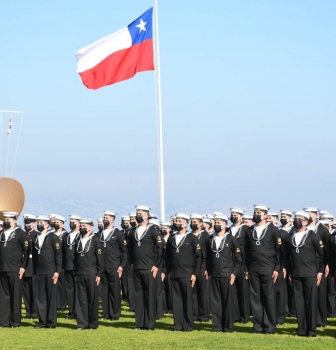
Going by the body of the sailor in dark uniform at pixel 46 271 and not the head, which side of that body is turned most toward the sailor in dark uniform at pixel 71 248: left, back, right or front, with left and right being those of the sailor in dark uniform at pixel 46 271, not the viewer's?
back

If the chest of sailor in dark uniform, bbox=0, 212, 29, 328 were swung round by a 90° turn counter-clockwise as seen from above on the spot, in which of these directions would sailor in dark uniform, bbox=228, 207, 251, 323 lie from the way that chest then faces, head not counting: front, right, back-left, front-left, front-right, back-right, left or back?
front-left

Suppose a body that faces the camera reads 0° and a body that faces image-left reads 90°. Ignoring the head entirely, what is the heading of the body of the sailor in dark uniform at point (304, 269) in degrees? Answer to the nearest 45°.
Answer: approximately 45°

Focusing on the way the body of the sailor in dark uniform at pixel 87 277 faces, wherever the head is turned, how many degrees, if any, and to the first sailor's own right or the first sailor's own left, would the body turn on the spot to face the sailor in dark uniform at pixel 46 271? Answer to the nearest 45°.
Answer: approximately 45° to the first sailor's own right

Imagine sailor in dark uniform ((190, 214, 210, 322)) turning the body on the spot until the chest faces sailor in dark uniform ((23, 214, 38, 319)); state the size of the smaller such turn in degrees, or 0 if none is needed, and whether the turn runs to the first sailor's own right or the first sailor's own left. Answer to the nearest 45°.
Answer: approximately 45° to the first sailor's own right

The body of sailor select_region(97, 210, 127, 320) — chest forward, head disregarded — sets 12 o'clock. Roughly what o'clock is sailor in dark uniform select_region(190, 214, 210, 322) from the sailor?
The sailor in dark uniform is roughly at 8 o'clock from the sailor.

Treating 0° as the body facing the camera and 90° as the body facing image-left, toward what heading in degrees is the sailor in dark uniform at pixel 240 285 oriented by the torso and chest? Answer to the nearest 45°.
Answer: approximately 45°

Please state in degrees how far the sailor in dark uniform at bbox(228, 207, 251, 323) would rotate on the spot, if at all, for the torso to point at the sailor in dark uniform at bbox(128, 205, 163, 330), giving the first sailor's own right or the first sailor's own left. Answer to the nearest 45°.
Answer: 0° — they already face them

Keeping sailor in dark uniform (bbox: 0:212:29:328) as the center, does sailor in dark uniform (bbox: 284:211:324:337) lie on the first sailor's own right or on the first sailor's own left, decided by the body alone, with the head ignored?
on the first sailor's own left

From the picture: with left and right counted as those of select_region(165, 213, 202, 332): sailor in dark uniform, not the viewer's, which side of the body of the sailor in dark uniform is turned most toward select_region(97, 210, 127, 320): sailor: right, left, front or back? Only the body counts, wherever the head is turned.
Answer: right
